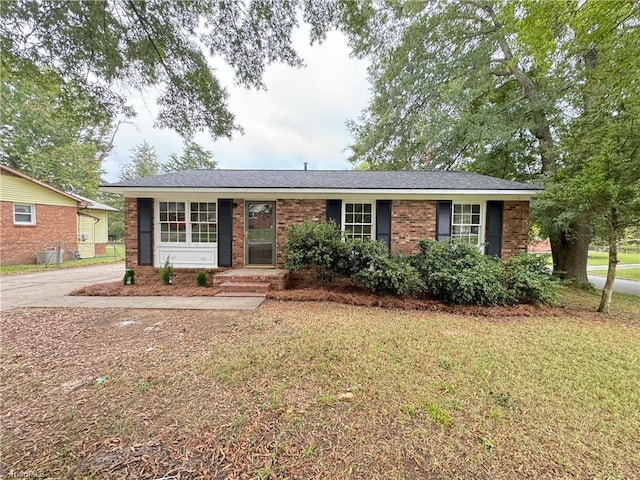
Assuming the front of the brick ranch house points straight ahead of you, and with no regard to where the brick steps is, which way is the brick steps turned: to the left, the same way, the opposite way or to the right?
the same way

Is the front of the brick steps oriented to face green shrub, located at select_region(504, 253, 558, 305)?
no

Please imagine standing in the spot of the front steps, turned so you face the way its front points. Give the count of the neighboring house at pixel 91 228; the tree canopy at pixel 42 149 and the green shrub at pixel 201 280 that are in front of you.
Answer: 0

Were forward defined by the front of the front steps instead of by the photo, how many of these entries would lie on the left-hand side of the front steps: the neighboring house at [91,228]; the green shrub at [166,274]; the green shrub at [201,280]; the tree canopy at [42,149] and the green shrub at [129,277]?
0

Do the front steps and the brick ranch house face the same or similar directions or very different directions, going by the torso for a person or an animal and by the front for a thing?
same or similar directions

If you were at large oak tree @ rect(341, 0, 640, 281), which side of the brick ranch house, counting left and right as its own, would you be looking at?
left

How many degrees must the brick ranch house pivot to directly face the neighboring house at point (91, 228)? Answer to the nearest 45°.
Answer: approximately 135° to its right

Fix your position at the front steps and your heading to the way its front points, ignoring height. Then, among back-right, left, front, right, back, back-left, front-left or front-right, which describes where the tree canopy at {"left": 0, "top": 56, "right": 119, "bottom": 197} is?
back-right

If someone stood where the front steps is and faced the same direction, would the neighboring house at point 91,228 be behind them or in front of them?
behind

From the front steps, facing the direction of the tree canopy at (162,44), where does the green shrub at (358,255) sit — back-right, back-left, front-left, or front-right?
back-left

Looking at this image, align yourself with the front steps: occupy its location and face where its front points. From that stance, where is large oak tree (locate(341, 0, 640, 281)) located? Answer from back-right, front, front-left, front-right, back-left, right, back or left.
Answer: left

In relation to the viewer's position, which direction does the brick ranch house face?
facing the viewer

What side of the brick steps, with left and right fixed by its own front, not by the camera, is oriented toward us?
front

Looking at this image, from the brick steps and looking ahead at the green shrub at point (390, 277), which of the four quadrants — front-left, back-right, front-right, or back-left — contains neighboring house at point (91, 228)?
back-left

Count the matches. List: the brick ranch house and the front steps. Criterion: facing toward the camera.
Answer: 2

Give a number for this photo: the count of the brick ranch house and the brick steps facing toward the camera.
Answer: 2
